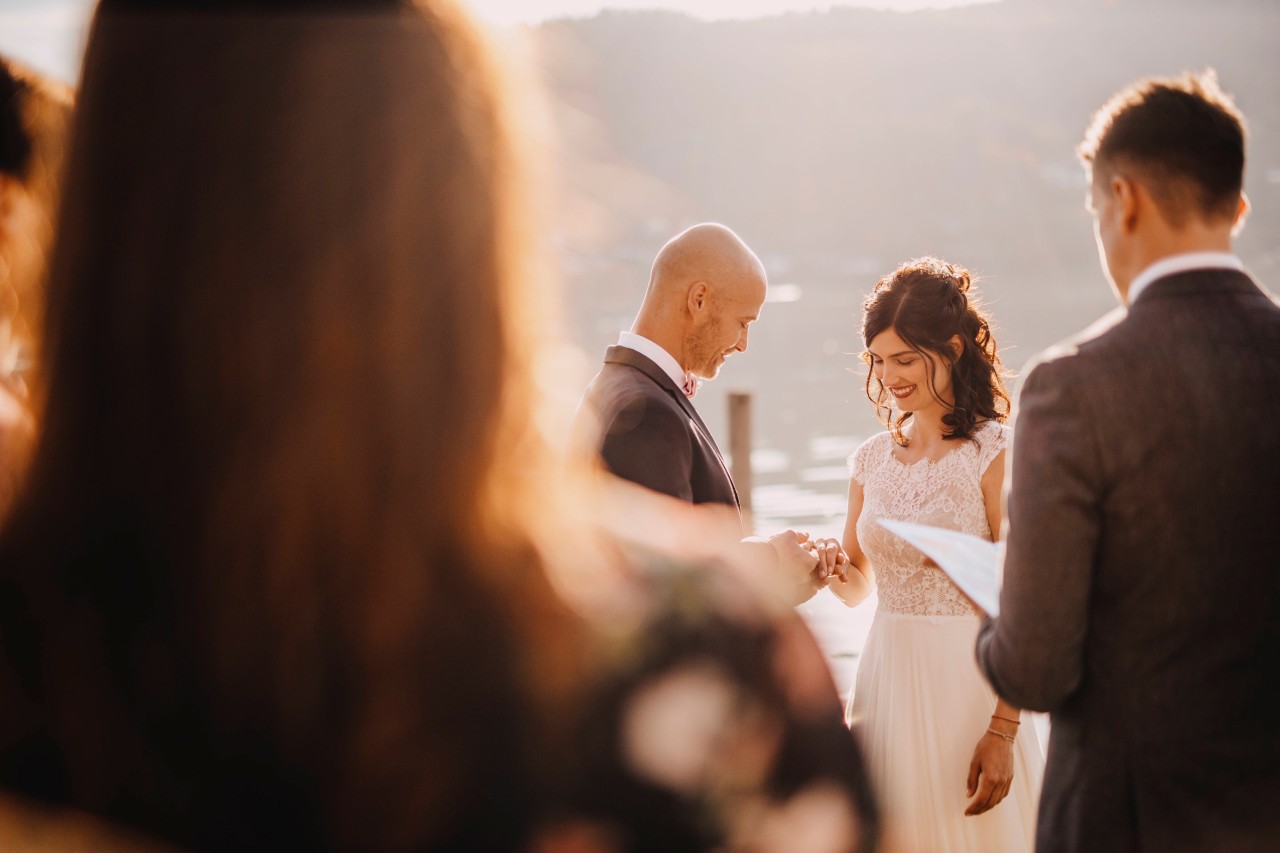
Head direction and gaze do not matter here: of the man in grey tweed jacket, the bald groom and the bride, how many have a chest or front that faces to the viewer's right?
1

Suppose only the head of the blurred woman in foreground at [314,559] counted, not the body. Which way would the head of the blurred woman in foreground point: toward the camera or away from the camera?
away from the camera

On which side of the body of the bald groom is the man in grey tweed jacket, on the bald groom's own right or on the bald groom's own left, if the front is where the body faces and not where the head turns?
on the bald groom's own right

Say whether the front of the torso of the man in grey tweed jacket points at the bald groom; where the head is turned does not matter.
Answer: yes

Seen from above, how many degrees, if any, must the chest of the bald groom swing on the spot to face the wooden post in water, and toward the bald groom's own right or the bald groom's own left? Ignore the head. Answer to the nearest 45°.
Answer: approximately 90° to the bald groom's own left

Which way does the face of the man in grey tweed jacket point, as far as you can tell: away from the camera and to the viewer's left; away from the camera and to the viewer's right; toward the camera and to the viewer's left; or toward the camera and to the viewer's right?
away from the camera and to the viewer's left

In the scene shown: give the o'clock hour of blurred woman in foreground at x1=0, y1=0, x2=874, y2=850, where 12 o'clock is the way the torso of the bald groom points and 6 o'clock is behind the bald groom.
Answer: The blurred woman in foreground is roughly at 3 o'clock from the bald groom.

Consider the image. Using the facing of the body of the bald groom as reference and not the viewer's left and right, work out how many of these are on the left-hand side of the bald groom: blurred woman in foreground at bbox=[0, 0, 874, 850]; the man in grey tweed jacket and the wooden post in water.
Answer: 1

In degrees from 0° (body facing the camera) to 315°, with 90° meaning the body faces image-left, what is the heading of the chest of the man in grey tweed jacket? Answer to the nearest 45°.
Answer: approximately 135°

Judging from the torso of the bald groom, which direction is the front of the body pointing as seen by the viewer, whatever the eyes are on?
to the viewer's right

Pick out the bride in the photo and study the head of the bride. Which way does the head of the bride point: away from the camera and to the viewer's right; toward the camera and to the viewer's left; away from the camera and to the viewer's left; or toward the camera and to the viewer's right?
toward the camera and to the viewer's left

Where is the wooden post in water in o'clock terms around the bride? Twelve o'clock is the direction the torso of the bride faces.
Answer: The wooden post in water is roughly at 4 o'clock from the bride.
